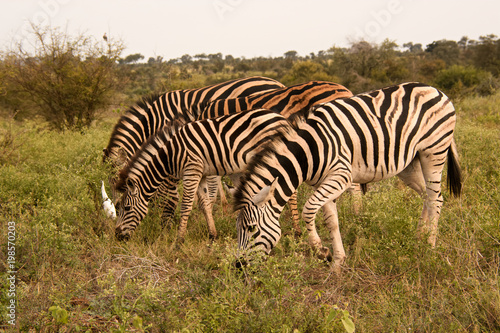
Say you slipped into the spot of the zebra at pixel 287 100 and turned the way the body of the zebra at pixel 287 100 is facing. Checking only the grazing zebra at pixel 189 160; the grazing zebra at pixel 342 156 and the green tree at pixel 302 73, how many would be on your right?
1

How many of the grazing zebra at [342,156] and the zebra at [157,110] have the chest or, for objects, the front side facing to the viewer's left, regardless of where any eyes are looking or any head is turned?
2

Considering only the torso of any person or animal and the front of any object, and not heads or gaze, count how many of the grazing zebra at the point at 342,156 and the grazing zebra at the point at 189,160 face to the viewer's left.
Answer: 2

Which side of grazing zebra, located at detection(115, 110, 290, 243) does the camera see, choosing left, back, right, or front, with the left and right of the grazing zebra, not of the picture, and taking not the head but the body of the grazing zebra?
left

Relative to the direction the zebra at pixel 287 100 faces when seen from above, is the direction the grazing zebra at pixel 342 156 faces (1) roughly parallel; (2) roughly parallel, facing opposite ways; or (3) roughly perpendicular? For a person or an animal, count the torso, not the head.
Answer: roughly parallel

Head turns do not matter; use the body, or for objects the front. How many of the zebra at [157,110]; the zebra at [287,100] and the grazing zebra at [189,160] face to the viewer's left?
3

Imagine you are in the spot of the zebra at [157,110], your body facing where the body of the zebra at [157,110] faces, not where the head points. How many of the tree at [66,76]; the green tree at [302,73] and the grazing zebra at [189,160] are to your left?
1

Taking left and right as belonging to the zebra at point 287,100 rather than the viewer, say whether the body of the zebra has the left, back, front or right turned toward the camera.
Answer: left

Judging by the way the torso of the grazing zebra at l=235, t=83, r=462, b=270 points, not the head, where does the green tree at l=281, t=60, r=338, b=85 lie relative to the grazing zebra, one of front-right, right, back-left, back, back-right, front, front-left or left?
right

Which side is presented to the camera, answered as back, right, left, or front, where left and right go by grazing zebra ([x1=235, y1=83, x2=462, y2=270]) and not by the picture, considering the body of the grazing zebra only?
left

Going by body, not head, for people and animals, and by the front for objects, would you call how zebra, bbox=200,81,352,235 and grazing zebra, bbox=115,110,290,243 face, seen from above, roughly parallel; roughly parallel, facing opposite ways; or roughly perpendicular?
roughly parallel

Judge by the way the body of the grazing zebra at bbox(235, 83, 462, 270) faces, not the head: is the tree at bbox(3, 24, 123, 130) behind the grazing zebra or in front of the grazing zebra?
in front

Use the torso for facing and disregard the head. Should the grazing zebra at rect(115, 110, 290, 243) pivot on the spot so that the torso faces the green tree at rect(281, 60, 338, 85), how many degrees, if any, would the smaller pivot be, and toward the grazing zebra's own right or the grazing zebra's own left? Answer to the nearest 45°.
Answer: approximately 90° to the grazing zebra's own right

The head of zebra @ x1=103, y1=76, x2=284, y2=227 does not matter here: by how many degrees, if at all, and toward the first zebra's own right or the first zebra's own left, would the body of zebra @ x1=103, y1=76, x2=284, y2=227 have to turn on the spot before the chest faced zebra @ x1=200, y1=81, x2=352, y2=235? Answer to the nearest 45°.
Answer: approximately 135° to the first zebra's own left

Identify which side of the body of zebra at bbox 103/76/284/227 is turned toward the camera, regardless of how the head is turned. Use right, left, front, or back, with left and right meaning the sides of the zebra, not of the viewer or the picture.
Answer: left
